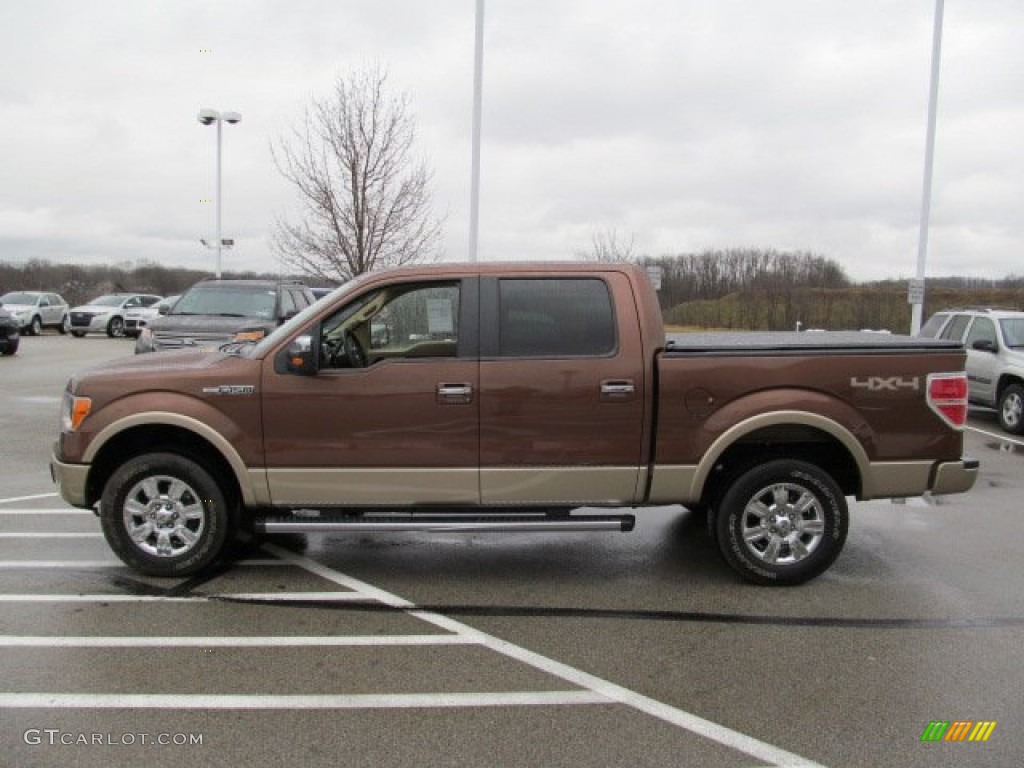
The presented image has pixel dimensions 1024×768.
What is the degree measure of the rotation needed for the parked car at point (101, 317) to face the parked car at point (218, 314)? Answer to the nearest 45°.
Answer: approximately 45° to its left

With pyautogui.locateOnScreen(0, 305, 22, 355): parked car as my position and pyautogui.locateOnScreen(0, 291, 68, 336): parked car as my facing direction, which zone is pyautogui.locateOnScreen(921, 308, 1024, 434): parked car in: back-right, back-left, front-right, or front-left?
back-right

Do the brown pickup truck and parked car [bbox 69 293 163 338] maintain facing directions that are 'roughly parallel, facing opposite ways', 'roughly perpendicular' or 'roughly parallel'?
roughly perpendicular

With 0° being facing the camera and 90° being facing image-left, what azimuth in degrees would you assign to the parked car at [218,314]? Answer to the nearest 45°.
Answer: approximately 45°

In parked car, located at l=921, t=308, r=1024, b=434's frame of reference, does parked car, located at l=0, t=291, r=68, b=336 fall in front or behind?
behind

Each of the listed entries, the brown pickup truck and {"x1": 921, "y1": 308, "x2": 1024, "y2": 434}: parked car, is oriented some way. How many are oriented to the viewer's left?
1

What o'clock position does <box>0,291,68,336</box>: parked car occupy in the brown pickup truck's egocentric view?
The parked car is roughly at 2 o'clock from the brown pickup truck.

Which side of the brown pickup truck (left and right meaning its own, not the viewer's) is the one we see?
left

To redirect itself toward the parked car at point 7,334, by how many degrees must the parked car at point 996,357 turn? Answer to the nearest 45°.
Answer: approximately 135° to its right

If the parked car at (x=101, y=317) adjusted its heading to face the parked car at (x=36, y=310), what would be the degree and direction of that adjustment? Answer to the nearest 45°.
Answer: approximately 45° to its right

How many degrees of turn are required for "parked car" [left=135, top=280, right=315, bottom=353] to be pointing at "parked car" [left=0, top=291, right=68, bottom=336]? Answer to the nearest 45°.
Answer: approximately 135° to its right

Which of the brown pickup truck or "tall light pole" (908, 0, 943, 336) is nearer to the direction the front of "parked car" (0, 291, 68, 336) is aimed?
the brown pickup truck

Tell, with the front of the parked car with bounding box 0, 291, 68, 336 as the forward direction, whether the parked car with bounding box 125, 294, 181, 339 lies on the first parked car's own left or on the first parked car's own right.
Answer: on the first parked car's own left

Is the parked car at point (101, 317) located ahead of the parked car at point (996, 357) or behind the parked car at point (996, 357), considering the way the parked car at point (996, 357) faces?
behind
